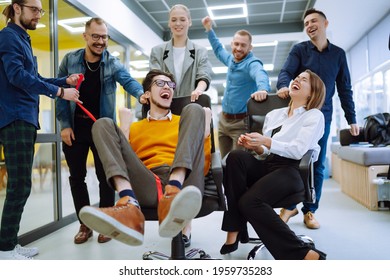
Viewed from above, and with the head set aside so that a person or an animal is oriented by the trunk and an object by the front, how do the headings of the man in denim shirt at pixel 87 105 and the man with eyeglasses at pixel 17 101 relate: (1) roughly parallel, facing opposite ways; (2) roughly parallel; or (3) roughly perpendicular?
roughly perpendicular

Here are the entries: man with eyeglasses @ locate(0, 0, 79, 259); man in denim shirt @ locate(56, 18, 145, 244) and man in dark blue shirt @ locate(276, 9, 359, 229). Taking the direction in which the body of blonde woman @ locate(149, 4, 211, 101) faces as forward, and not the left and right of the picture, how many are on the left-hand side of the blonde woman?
1

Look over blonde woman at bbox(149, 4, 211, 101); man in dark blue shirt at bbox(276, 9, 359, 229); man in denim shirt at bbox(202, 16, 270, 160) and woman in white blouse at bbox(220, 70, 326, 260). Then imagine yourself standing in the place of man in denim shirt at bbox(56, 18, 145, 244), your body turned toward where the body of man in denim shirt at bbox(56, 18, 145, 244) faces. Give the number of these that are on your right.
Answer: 0

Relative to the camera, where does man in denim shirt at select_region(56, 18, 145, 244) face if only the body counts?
toward the camera

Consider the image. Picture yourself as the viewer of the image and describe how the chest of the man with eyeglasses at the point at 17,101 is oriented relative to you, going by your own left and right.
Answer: facing to the right of the viewer

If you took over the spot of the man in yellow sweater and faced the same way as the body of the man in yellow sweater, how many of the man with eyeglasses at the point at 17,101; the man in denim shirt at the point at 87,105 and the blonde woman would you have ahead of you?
0

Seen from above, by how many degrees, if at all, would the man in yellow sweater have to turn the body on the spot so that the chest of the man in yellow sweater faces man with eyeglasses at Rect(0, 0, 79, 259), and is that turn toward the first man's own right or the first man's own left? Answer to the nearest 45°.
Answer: approximately 135° to the first man's own right

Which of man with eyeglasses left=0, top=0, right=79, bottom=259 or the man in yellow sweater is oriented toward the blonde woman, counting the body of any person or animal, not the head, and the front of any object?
the man with eyeglasses

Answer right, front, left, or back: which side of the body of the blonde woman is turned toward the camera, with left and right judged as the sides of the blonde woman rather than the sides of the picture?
front

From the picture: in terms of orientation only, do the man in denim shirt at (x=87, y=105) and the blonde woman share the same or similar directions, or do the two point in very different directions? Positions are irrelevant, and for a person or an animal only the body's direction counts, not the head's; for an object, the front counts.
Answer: same or similar directions

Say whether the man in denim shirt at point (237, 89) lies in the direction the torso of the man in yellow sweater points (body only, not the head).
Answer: no

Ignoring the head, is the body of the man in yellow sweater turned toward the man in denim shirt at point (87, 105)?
no

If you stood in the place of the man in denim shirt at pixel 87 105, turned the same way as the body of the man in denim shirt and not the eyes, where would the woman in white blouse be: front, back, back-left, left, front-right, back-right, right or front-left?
front-left

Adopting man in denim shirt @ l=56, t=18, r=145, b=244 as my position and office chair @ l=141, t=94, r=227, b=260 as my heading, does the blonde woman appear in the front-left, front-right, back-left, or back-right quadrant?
front-left

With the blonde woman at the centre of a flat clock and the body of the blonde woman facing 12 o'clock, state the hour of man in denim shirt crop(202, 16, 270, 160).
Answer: The man in denim shirt is roughly at 8 o'clock from the blonde woman.

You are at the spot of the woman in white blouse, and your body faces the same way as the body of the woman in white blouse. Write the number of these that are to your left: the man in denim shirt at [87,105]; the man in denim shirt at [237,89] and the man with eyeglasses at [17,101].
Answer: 0

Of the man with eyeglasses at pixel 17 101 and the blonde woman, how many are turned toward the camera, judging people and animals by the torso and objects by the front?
1

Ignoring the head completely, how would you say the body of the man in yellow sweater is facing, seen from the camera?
toward the camera

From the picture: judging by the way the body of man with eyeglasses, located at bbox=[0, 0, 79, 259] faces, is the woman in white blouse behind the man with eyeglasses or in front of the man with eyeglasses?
in front

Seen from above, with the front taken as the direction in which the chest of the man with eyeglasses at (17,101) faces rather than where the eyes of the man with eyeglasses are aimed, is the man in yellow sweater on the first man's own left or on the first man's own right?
on the first man's own right
